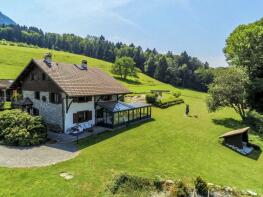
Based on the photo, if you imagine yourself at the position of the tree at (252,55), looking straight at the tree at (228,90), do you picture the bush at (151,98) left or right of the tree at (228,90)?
right

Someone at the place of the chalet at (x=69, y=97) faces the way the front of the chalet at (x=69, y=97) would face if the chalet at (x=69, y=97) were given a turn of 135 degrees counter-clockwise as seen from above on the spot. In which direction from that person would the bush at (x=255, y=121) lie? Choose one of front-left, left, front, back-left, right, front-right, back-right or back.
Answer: front

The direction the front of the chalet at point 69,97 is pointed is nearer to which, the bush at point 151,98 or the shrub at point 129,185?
the shrub

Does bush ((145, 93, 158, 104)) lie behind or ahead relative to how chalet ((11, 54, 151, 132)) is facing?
behind

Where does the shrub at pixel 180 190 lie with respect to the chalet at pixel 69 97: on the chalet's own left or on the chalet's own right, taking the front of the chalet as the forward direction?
on the chalet's own left

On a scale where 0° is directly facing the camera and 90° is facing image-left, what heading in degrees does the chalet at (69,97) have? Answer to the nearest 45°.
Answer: approximately 45°

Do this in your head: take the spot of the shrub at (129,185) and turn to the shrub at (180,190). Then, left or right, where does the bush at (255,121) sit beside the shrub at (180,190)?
left

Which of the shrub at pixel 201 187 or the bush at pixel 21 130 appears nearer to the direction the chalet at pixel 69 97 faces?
the bush

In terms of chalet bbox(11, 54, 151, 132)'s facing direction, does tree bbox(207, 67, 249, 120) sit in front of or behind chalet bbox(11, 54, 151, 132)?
behind

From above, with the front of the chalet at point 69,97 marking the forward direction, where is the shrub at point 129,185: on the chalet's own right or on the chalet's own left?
on the chalet's own left
